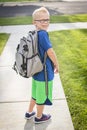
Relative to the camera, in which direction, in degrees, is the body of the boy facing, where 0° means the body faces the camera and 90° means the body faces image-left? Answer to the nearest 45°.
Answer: approximately 225°
